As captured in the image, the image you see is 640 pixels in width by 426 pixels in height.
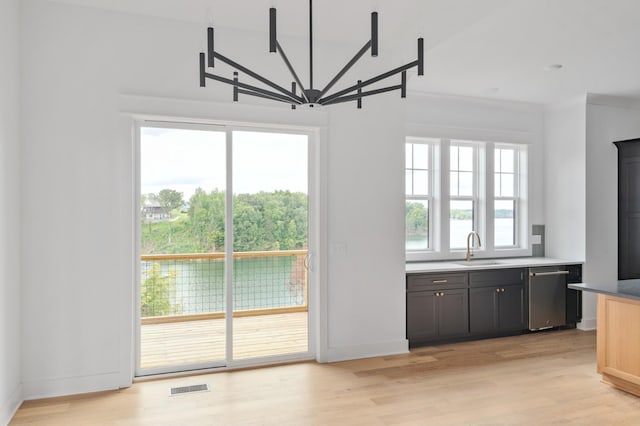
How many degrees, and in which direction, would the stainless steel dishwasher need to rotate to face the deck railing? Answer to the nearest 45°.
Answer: approximately 90° to its right

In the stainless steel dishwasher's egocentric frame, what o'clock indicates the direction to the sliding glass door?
The sliding glass door is roughly at 3 o'clock from the stainless steel dishwasher.

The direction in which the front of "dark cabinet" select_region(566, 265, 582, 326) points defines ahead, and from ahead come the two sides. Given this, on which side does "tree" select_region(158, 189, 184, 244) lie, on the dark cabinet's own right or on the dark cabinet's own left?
on the dark cabinet's own right

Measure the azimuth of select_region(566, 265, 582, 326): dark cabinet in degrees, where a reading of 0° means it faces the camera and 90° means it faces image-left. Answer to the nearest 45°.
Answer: approximately 315°

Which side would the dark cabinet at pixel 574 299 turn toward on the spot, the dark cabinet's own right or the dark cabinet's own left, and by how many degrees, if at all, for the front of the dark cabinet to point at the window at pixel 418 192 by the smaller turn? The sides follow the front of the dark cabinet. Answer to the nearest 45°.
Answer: approximately 90° to the dark cabinet's own right

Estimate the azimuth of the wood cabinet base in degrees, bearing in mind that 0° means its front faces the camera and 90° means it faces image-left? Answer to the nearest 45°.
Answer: approximately 45°

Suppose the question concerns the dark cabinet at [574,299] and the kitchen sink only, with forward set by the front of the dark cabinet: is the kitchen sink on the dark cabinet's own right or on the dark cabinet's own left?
on the dark cabinet's own right

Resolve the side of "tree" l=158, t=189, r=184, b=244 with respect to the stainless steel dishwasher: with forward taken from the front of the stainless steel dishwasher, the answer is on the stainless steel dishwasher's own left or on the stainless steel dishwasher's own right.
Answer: on the stainless steel dishwasher's own right

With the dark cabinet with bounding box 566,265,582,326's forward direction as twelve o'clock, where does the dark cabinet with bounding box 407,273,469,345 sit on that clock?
the dark cabinet with bounding box 407,273,469,345 is roughly at 3 o'clock from the dark cabinet with bounding box 566,265,582,326.

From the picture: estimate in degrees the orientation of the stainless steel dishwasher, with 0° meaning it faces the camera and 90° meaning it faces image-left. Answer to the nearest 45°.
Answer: approximately 315°

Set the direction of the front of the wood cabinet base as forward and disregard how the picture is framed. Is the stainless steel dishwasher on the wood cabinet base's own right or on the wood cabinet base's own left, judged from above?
on the wood cabinet base's own right
